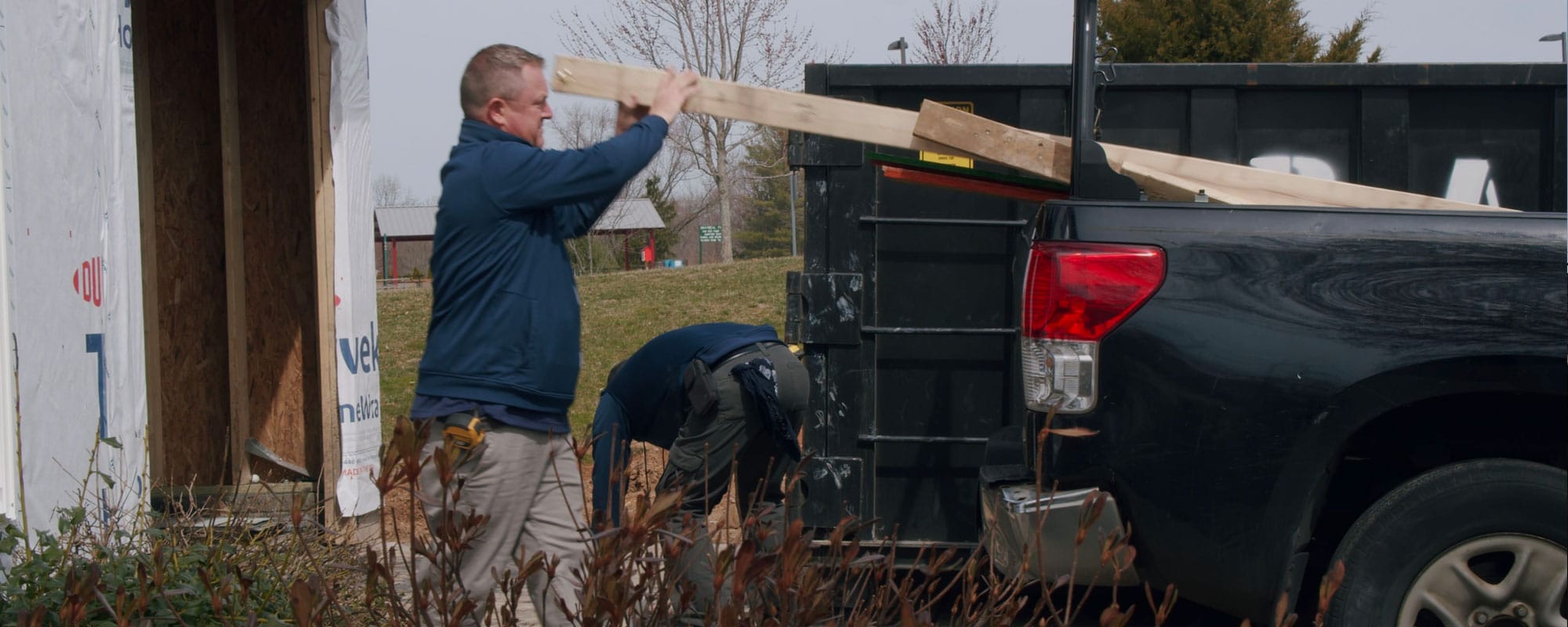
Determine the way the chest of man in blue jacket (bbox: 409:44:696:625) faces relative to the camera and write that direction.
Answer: to the viewer's right

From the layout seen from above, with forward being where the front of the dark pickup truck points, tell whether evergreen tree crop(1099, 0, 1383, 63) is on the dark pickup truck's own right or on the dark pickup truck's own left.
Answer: on the dark pickup truck's own left

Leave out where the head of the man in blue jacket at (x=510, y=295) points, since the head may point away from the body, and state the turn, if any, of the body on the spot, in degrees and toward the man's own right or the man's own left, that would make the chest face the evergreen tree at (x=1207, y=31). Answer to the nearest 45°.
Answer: approximately 45° to the man's own left

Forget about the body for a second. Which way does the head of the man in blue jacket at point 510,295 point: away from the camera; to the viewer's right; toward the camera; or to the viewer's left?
to the viewer's right

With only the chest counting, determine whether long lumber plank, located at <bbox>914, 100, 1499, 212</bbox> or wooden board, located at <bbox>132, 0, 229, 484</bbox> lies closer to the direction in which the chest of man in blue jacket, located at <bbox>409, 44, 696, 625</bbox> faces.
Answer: the long lumber plank

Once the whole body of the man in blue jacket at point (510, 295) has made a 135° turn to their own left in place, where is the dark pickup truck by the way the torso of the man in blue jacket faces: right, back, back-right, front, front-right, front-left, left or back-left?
back-right

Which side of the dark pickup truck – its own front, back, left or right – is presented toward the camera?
right
